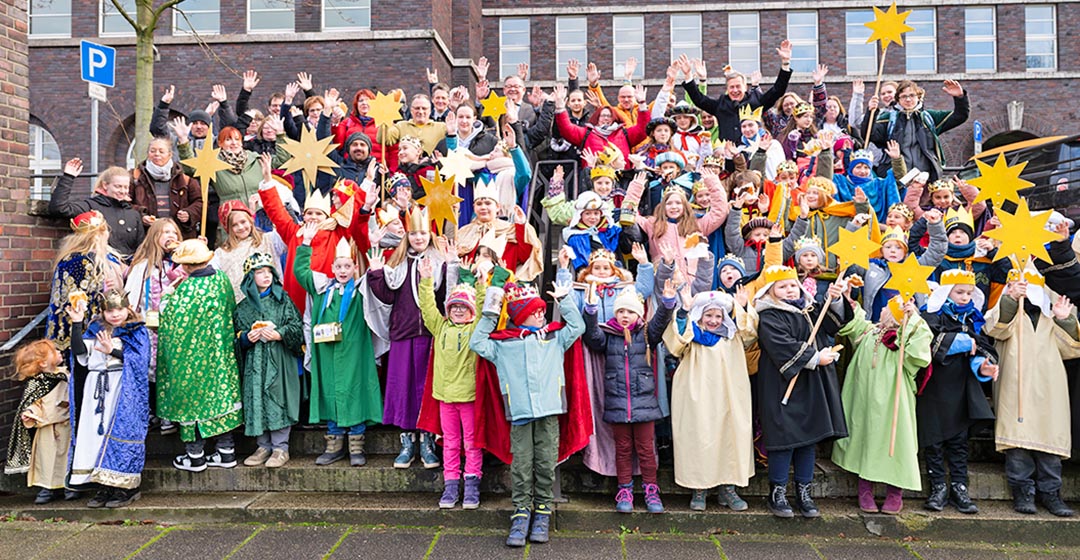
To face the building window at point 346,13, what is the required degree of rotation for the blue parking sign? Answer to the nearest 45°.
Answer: approximately 90° to its left

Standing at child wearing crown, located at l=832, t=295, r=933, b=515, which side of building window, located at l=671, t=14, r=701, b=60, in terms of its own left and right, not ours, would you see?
front

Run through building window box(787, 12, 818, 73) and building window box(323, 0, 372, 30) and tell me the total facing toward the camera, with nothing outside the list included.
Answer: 2

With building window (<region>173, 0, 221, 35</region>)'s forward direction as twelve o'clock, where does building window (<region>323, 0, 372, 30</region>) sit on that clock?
building window (<region>323, 0, 372, 30</region>) is roughly at 10 o'clock from building window (<region>173, 0, 221, 35</region>).

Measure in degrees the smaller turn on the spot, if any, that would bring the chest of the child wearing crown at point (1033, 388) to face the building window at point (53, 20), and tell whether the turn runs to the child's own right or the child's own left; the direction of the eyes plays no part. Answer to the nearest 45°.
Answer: approximately 90° to the child's own right

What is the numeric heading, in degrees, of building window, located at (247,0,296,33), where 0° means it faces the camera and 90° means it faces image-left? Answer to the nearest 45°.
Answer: approximately 0°

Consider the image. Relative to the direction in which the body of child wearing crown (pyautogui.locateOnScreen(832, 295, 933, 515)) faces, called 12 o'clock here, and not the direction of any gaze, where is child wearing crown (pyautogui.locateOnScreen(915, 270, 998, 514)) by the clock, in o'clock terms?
child wearing crown (pyautogui.locateOnScreen(915, 270, 998, 514)) is roughly at 8 o'clock from child wearing crown (pyautogui.locateOnScreen(832, 295, 933, 515)).

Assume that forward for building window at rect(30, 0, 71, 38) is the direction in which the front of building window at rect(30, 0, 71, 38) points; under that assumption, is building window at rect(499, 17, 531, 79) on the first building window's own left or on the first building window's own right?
on the first building window's own left

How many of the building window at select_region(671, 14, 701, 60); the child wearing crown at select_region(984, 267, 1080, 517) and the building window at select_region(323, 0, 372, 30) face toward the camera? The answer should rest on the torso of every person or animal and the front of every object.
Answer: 3

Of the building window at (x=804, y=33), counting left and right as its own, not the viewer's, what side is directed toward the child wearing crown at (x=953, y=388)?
front
